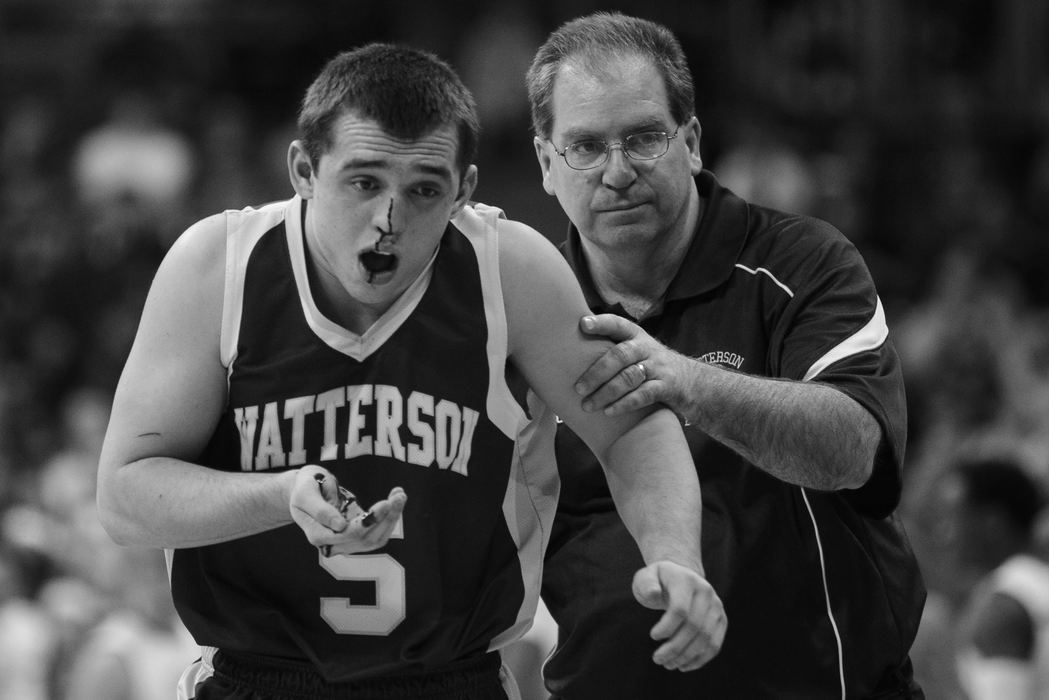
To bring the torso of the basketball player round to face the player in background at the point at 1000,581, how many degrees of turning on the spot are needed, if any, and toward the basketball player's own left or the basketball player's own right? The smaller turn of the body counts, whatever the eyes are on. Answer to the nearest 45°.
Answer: approximately 135° to the basketball player's own left

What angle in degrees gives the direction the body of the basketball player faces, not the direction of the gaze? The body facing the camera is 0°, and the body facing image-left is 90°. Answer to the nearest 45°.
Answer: approximately 0°
